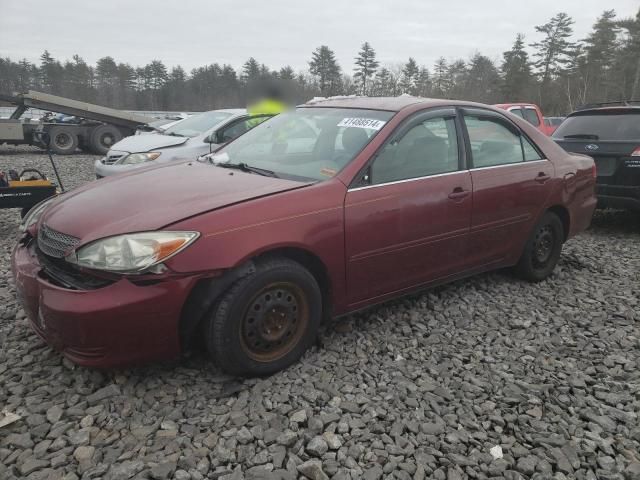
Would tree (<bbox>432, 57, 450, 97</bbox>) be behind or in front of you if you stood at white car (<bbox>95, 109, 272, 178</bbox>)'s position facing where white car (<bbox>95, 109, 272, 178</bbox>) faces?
behind

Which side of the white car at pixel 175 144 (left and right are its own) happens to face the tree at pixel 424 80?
back

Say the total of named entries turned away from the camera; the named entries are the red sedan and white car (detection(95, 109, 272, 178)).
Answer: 0

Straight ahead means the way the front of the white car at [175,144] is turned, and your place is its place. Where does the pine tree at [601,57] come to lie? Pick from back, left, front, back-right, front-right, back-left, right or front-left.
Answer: back

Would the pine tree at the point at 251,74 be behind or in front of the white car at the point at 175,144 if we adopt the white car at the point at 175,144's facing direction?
behind

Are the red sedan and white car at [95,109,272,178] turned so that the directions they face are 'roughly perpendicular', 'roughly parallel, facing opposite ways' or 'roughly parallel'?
roughly parallel

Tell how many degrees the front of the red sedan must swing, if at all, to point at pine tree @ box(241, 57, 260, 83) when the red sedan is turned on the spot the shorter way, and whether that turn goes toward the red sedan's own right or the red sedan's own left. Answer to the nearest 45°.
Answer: approximately 135° to the red sedan's own right

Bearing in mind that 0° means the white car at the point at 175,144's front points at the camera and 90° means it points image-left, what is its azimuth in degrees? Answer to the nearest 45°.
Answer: approximately 45°

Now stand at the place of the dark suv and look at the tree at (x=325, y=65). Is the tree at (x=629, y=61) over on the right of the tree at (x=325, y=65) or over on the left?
right

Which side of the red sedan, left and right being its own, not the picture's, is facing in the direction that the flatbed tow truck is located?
right

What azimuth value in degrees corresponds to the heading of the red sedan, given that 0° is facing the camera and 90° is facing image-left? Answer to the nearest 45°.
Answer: approximately 45°

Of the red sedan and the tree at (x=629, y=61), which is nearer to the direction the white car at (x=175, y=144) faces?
the red sedan

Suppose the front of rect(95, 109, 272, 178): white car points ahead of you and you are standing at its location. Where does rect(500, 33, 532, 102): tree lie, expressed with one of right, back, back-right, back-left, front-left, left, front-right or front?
back
